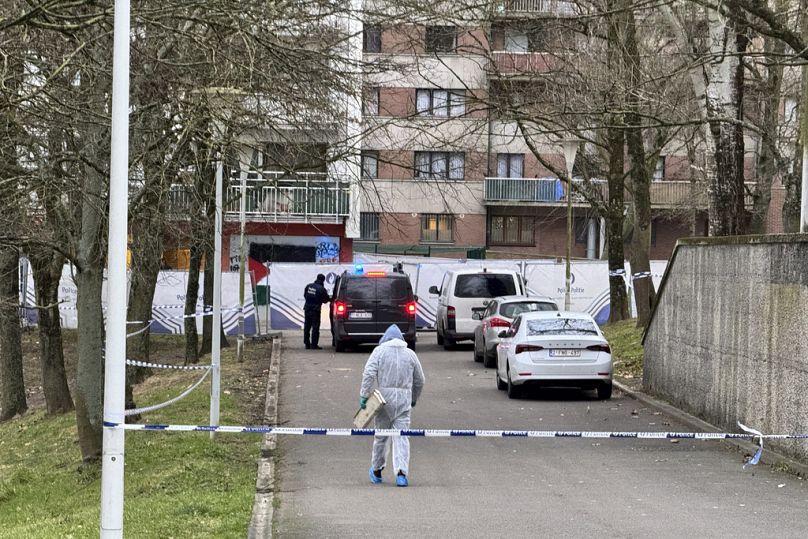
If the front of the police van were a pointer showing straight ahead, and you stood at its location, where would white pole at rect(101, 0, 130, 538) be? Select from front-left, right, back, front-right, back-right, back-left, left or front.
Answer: back

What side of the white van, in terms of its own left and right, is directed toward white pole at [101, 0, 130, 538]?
back

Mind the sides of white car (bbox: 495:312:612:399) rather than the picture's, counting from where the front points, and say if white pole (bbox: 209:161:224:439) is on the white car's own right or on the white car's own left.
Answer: on the white car's own left

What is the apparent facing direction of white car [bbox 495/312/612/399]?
away from the camera

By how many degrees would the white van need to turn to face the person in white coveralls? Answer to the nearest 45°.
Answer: approximately 180°

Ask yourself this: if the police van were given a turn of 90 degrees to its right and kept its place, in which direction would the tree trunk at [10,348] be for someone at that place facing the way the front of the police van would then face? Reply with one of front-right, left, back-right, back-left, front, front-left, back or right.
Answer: back-right

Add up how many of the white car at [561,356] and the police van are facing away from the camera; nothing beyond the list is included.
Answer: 2

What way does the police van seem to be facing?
away from the camera

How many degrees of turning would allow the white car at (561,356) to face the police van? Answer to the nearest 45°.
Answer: approximately 45° to its left

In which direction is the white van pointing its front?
away from the camera

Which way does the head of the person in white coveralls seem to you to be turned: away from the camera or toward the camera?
away from the camera
